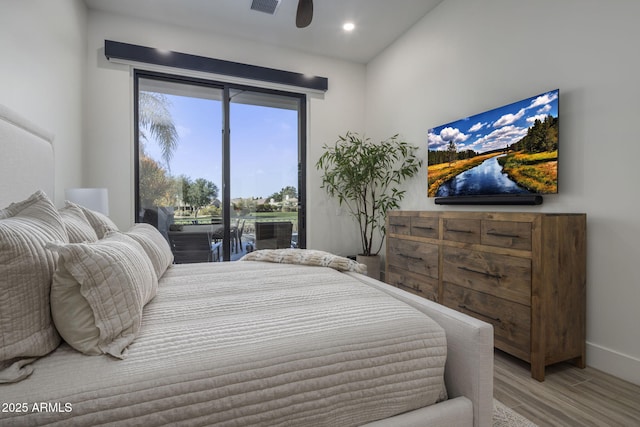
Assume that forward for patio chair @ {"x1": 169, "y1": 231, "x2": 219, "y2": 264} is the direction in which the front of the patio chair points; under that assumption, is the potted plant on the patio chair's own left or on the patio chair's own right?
on the patio chair's own right

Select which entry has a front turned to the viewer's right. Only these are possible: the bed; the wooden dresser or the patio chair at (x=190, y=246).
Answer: the bed

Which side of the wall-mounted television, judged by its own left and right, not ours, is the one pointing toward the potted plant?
right

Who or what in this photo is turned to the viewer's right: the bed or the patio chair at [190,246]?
the bed

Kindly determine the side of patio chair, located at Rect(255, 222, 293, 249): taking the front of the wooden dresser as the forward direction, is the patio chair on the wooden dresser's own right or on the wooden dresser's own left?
on the wooden dresser's own right

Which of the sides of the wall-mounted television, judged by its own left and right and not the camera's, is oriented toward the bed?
front

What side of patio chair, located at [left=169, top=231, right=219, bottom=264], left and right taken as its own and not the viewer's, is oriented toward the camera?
back

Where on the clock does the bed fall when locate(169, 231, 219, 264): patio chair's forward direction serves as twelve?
The bed is roughly at 6 o'clock from the patio chair.

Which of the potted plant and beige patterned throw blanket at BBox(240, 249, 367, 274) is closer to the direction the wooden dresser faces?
the beige patterned throw blanket

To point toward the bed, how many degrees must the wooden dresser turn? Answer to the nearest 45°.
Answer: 0° — it already faces it

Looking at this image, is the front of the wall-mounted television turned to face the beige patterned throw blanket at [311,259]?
yes

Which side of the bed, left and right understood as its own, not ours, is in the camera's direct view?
right

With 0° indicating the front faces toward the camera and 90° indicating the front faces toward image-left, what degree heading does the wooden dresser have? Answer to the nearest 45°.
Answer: approximately 45°

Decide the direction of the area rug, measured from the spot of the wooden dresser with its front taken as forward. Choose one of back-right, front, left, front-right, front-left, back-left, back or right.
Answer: front-left
